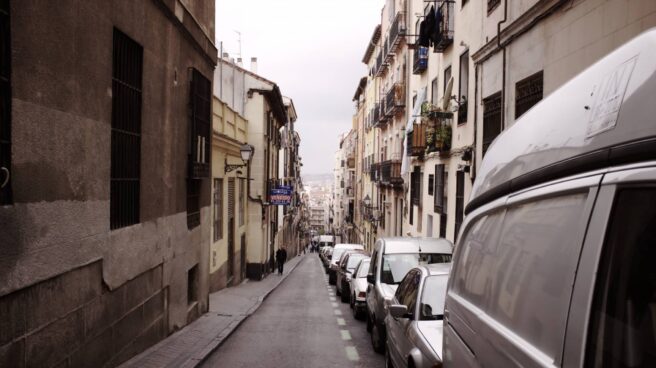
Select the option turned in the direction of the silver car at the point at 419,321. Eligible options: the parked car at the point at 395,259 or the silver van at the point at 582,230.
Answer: the parked car

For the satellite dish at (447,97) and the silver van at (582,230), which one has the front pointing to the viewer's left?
the satellite dish

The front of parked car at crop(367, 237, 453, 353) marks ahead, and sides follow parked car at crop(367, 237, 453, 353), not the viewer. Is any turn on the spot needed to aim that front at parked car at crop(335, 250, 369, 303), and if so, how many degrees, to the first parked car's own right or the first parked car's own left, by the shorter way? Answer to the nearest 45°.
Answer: approximately 180°

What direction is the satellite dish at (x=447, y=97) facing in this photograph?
to the viewer's left

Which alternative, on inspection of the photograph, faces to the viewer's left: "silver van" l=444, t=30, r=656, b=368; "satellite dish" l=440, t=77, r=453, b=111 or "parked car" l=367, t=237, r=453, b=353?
the satellite dish

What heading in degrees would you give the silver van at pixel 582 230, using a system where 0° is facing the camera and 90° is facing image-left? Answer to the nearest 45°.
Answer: approximately 315°

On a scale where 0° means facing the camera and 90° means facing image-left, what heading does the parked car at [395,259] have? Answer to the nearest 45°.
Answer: approximately 0°

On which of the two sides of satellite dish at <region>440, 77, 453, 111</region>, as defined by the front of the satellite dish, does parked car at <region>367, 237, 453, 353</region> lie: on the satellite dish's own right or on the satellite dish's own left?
on the satellite dish's own left

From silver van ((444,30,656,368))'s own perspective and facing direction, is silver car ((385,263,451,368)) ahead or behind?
behind

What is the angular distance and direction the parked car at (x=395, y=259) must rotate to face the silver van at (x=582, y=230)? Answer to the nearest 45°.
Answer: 0° — it already faces it
